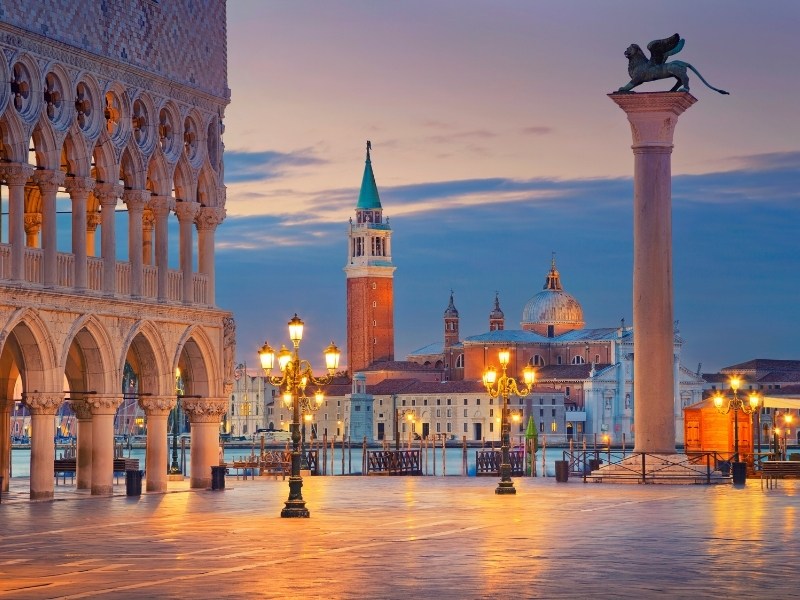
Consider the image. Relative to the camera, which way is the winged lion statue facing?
to the viewer's left

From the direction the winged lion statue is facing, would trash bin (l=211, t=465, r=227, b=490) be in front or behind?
in front

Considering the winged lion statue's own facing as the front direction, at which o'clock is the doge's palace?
The doge's palace is roughly at 11 o'clock from the winged lion statue.

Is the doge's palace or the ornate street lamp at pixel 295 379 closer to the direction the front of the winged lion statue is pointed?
the doge's palace

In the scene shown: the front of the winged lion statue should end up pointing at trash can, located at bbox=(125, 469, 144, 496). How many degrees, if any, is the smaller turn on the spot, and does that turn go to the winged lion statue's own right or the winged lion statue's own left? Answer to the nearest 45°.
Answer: approximately 45° to the winged lion statue's own left
